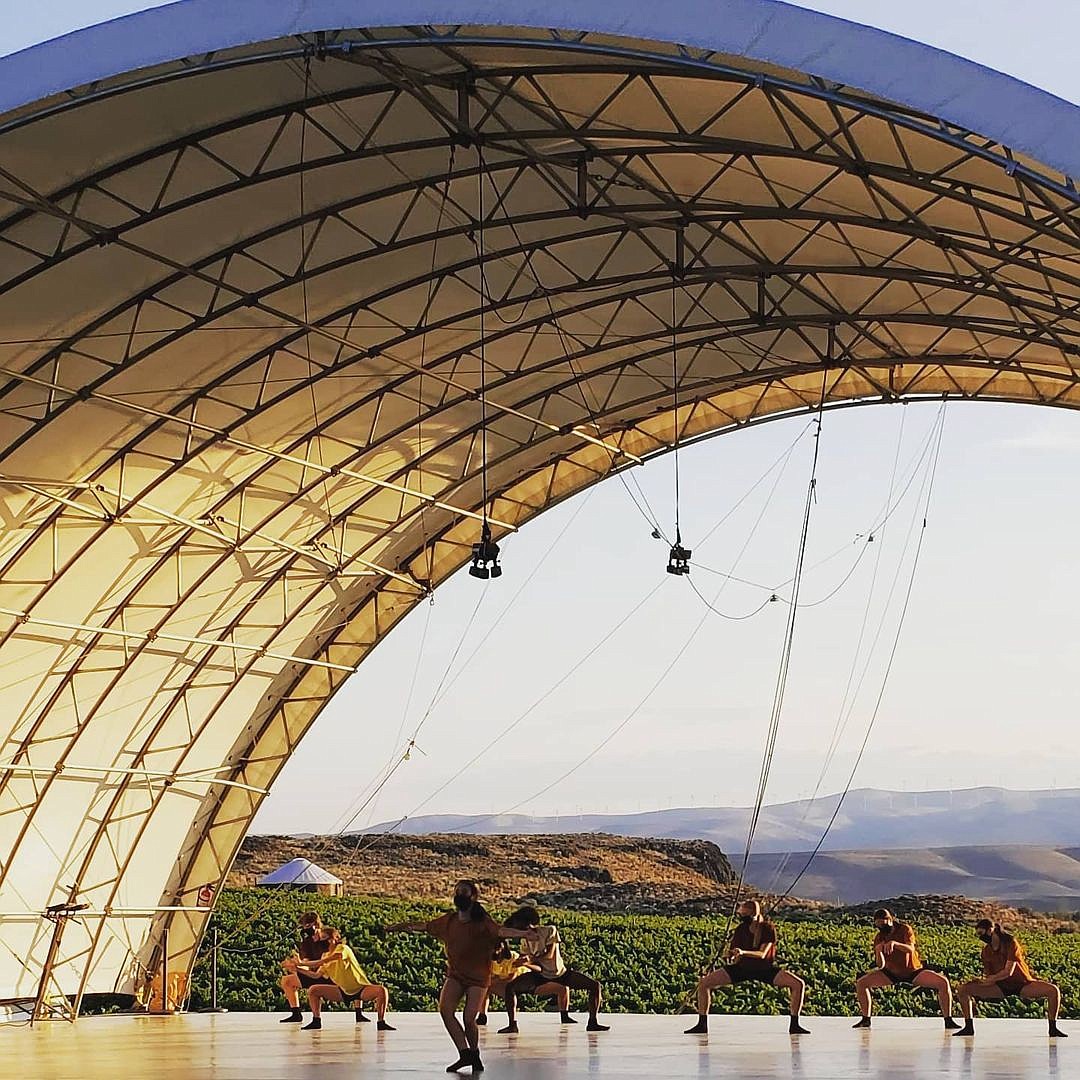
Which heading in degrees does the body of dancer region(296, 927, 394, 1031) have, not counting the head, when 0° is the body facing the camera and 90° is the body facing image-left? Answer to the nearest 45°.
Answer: approximately 45°

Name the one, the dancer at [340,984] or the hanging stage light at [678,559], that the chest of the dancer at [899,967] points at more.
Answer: the dancer

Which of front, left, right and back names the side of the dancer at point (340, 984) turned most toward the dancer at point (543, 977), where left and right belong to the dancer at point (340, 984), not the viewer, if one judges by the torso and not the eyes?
left

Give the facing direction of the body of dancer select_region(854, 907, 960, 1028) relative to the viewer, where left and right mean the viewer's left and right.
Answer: facing the viewer

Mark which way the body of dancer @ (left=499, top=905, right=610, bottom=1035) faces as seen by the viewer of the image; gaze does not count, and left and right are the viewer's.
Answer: facing the viewer and to the left of the viewer

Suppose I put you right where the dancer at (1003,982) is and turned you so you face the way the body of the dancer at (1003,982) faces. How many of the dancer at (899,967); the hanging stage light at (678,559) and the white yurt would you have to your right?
3

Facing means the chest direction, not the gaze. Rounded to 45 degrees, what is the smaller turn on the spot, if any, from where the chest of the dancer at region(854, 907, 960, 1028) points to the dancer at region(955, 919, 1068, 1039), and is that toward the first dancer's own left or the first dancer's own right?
approximately 45° to the first dancer's own left

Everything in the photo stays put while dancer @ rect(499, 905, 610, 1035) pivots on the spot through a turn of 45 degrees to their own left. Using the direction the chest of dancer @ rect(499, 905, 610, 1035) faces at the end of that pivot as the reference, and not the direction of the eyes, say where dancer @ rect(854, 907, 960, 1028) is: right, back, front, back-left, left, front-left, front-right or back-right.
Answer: left

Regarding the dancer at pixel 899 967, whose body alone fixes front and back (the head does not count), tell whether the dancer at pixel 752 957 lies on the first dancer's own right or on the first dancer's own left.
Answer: on the first dancer's own right

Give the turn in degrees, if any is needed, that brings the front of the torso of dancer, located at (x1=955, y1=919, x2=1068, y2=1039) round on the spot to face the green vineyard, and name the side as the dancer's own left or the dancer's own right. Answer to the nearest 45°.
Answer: approximately 135° to the dancer's own right
